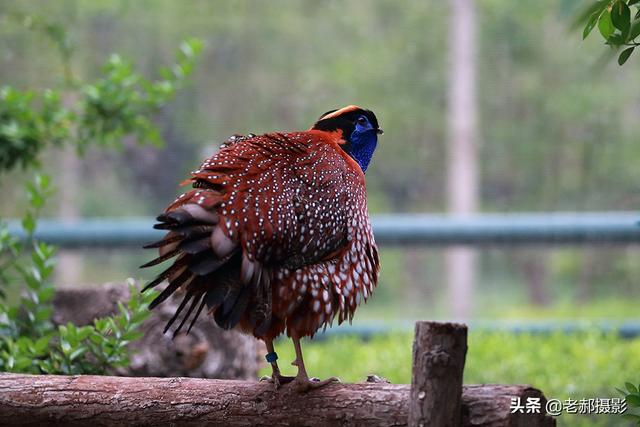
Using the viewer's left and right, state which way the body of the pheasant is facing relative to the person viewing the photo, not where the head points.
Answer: facing to the right of the viewer

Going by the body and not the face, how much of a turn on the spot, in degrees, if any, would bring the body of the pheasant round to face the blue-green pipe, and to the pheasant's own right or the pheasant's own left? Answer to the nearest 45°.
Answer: approximately 90° to the pheasant's own left

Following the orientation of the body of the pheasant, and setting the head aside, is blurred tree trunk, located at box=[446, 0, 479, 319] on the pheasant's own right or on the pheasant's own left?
on the pheasant's own left

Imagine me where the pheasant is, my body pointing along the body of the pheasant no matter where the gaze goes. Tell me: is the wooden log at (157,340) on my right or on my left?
on my left
